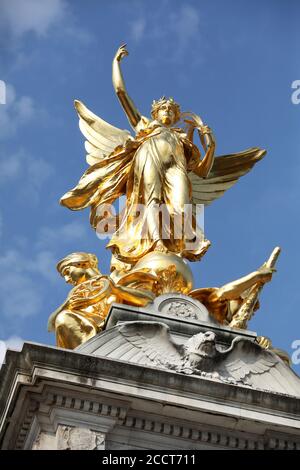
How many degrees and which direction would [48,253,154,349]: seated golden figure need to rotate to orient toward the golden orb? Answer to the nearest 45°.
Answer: approximately 135° to its left

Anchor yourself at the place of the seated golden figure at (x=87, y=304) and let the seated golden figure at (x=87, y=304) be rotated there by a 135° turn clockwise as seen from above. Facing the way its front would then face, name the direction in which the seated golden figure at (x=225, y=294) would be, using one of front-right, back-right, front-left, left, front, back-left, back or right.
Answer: right

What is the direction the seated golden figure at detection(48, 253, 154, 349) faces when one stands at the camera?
facing the viewer and to the left of the viewer

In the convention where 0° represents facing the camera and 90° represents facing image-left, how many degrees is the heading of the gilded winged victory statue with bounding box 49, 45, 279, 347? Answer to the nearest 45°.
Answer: approximately 0°
